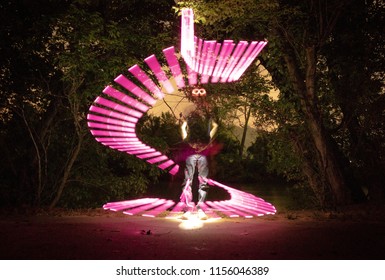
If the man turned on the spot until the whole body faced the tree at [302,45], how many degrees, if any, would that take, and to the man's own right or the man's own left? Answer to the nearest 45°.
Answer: approximately 135° to the man's own left

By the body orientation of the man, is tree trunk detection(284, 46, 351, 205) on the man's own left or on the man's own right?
on the man's own left

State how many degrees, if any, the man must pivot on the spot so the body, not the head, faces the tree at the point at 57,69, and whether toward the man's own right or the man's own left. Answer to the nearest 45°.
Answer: approximately 135° to the man's own right

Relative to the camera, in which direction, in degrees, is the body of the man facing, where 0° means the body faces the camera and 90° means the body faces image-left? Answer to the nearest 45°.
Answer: approximately 0°
